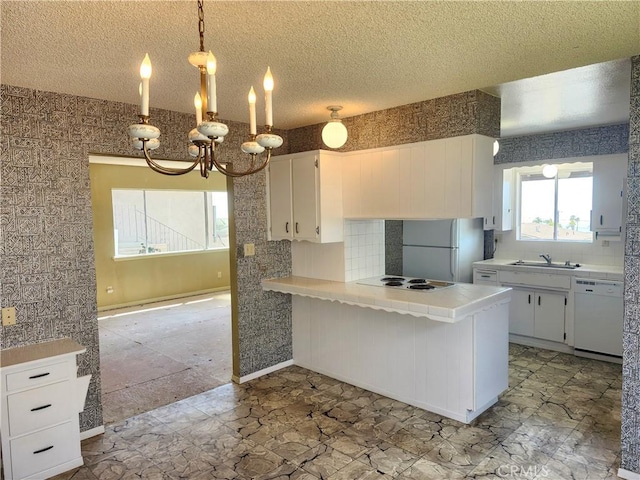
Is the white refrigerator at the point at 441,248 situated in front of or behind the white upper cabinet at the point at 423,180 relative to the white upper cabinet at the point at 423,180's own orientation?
behind

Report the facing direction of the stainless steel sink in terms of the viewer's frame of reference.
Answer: facing the viewer

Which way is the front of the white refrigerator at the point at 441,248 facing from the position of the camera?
facing the viewer and to the left of the viewer

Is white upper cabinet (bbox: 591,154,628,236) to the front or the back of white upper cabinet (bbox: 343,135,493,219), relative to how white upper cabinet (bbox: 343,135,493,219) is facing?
to the back

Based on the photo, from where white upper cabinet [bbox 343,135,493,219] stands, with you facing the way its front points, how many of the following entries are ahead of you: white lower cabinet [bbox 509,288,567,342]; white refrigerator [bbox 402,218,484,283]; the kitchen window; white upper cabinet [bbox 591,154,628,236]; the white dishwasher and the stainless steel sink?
0

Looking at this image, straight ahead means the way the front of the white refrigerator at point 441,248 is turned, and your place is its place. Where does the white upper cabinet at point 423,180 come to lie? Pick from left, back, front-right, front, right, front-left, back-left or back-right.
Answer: front-left

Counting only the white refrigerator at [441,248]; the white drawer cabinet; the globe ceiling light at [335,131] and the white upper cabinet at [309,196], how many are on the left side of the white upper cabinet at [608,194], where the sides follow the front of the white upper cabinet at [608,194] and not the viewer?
0

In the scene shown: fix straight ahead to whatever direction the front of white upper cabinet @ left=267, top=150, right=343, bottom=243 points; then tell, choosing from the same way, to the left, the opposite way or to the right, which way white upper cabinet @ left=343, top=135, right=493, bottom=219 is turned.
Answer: the opposite way

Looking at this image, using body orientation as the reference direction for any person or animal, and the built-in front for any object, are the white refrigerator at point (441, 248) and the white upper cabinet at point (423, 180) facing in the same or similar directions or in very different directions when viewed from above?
same or similar directions

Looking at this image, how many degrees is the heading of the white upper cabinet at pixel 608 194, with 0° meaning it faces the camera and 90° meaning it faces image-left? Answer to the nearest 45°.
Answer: approximately 0°

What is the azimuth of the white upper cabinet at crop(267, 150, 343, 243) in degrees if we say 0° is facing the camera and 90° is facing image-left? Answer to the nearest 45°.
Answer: approximately 45°

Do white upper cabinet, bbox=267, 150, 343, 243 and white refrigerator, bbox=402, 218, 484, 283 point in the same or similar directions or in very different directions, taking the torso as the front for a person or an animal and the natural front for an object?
same or similar directions

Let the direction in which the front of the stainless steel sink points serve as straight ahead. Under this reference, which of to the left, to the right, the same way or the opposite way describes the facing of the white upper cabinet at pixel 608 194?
the same way

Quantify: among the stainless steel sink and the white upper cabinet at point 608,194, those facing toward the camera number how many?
2
